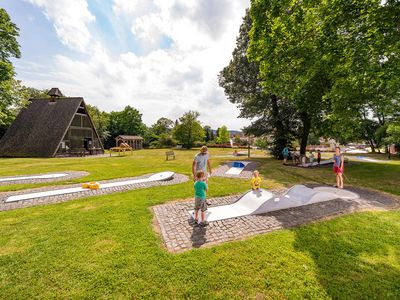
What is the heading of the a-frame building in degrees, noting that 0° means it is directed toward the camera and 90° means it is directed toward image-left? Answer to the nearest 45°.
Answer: approximately 315°

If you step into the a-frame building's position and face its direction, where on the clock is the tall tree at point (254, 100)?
The tall tree is roughly at 12 o'clock from the a-frame building.
